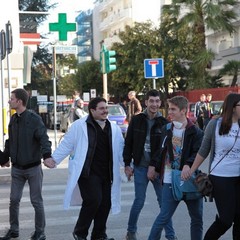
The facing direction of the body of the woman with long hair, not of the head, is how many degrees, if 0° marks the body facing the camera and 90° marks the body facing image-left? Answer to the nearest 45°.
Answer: approximately 315°

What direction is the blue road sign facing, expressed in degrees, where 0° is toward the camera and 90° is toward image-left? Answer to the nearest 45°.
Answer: approximately 0°

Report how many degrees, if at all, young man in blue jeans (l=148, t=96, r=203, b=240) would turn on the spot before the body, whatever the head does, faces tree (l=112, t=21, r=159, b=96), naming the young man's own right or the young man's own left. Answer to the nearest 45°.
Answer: approximately 135° to the young man's own right

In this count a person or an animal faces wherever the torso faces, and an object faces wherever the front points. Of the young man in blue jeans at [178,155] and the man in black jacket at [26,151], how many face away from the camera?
0

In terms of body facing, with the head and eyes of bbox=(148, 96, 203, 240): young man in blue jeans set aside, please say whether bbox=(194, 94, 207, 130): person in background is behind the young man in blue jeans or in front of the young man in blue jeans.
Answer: behind

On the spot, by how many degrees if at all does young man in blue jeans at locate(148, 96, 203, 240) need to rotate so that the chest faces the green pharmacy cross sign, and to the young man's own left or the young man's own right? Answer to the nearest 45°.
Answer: approximately 135° to the young man's own right

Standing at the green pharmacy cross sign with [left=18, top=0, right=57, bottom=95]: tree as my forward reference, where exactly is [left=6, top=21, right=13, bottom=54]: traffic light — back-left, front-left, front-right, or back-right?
back-left

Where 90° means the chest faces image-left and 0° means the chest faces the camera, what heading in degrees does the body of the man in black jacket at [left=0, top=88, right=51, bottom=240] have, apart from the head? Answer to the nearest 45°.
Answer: approximately 45°

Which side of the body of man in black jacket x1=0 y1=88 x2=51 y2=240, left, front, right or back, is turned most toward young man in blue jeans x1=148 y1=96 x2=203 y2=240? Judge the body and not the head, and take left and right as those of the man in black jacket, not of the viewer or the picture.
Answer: left

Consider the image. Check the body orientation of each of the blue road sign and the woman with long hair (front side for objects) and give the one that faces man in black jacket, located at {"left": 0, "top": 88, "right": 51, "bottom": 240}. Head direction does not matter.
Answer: the blue road sign

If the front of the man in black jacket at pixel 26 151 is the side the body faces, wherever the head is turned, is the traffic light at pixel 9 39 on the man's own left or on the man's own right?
on the man's own right

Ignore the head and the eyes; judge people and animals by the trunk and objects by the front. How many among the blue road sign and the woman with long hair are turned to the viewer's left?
0

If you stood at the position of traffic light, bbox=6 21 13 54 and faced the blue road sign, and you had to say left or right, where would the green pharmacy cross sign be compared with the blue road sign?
left
